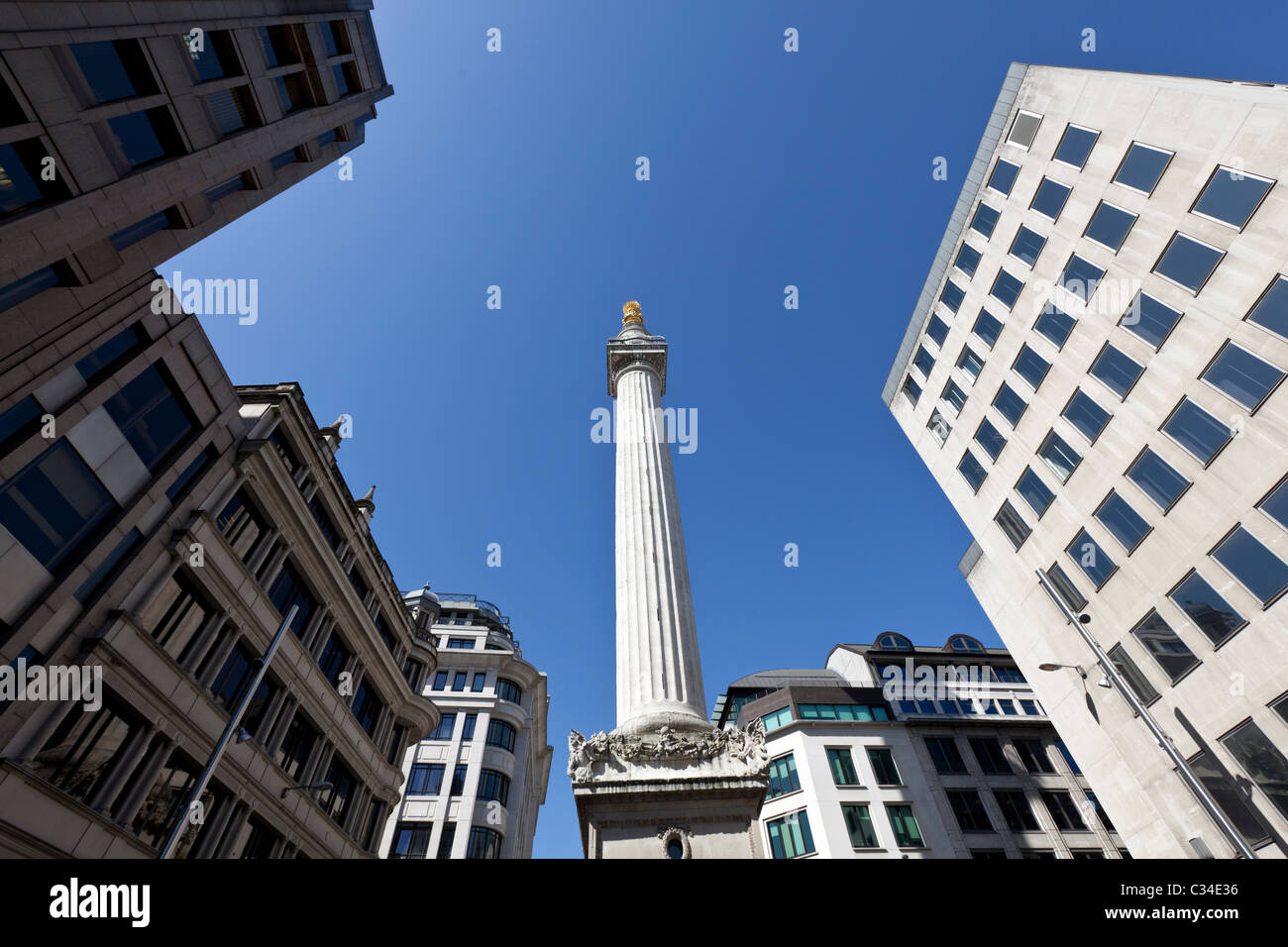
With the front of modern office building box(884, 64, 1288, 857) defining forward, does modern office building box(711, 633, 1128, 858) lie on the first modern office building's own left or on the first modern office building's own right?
on the first modern office building's own right

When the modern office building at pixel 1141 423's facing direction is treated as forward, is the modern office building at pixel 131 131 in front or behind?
in front

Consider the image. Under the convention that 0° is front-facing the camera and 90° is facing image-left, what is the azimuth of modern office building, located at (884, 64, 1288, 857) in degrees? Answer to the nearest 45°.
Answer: approximately 45°

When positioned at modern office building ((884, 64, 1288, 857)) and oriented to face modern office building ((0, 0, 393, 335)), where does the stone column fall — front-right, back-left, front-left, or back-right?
front-right

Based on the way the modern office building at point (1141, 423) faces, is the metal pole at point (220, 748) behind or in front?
in front

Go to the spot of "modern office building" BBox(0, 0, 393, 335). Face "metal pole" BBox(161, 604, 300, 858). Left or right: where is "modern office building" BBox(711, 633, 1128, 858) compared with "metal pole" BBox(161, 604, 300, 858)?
right

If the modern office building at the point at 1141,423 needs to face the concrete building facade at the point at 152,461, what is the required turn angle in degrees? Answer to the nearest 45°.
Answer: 0° — it already faces it

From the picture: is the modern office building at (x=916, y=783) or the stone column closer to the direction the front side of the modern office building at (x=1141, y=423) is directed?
the stone column
